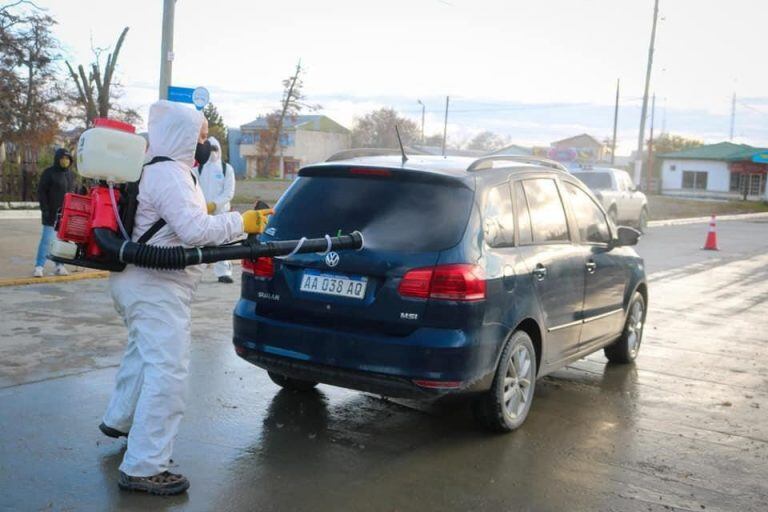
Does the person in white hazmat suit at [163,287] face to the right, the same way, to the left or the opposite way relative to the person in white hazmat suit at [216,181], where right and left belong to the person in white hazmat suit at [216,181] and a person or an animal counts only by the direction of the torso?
to the left

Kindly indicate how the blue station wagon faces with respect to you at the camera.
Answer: facing away from the viewer and to the right of the viewer

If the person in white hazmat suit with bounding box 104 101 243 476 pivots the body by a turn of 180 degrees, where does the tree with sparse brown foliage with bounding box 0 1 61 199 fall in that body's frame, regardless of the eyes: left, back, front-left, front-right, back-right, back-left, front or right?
right

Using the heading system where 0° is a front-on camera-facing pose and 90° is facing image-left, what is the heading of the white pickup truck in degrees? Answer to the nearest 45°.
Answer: approximately 225°

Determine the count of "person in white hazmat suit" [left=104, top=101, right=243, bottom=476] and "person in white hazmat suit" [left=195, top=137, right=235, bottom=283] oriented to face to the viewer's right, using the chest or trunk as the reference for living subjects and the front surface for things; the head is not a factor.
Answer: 1

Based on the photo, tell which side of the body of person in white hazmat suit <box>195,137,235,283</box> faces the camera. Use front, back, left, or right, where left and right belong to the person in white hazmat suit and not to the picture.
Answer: front

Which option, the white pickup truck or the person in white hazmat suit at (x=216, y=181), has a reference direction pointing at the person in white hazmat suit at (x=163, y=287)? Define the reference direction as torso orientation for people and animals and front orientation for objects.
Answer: the person in white hazmat suit at (x=216, y=181)

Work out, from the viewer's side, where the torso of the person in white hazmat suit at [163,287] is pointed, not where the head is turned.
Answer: to the viewer's right

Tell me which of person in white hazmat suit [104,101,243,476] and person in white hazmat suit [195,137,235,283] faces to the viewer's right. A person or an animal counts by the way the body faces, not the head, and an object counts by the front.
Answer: person in white hazmat suit [104,101,243,476]

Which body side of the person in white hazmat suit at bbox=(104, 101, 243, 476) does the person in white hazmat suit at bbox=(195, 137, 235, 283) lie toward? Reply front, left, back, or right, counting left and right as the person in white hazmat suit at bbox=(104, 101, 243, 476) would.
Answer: left

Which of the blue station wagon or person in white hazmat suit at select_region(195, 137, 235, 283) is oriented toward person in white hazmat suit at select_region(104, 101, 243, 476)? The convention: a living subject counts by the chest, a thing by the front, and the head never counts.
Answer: person in white hazmat suit at select_region(195, 137, 235, 283)

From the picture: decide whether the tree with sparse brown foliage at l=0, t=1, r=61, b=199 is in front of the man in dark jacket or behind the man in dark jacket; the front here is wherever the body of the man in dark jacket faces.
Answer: behind

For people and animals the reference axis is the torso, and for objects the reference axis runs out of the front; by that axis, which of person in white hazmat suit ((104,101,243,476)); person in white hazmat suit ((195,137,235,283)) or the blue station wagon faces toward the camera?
person in white hazmat suit ((195,137,235,283))
